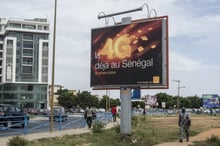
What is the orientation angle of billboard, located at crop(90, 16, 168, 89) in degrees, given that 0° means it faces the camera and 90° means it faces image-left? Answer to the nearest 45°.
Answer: approximately 45°
